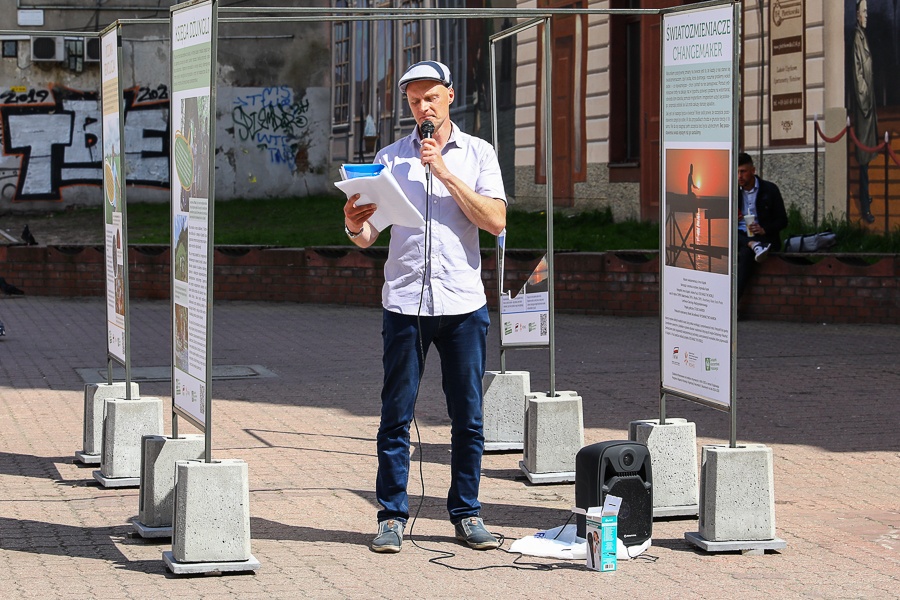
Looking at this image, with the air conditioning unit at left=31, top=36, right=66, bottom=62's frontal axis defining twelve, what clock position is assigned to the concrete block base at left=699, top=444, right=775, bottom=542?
The concrete block base is roughly at 12 o'clock from the air conditioning unit.

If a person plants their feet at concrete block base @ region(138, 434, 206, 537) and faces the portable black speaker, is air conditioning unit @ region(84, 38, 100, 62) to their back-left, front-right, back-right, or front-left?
back-left

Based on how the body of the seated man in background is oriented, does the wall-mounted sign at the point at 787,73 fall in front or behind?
behind

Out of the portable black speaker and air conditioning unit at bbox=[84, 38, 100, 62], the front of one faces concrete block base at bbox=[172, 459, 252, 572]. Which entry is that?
the air conditioning unit

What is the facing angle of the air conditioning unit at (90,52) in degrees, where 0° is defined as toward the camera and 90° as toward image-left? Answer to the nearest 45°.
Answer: approximately 0°

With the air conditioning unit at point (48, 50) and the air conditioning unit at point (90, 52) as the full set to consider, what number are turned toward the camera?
2

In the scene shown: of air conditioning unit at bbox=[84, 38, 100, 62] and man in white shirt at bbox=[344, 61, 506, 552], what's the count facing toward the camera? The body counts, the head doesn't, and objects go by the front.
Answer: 2

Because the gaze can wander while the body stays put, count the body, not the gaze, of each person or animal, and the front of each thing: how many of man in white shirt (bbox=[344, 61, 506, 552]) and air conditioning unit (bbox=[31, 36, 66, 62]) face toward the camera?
2

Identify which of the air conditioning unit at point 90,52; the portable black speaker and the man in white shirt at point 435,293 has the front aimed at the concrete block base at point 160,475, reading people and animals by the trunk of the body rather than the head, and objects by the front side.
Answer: the air conditioning unit

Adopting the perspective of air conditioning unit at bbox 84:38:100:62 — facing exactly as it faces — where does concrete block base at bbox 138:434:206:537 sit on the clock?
The concrete block base is roughly at 12 o'clock from the air conditioning unit.
